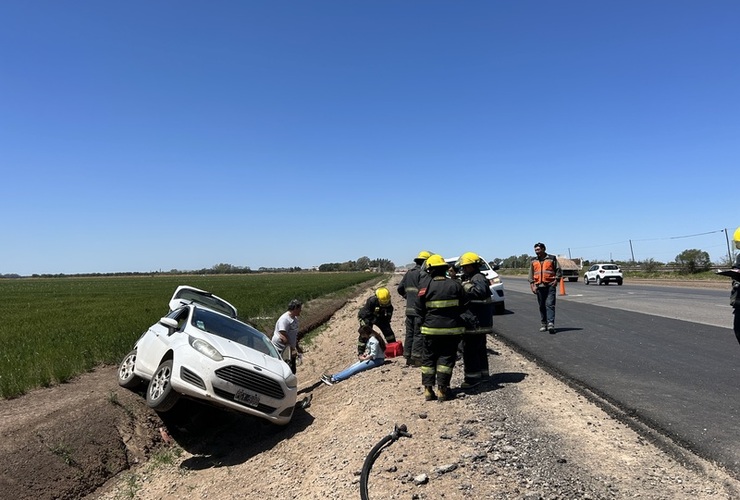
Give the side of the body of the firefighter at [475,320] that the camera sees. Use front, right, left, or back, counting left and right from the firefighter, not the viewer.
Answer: left

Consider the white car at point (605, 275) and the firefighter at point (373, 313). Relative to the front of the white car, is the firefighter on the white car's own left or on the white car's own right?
on the white car's own left

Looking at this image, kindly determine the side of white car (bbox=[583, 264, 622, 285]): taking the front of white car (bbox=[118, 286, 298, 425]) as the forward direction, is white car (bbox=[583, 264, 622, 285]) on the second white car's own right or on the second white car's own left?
on the second white car's own left

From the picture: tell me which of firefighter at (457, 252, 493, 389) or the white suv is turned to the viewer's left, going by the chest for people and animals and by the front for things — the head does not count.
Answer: the firefighter

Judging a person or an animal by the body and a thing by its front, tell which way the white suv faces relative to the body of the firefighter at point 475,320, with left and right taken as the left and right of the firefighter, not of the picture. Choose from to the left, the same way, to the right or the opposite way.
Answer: to the left

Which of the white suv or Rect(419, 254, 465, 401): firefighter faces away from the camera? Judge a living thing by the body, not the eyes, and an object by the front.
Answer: the firefighter

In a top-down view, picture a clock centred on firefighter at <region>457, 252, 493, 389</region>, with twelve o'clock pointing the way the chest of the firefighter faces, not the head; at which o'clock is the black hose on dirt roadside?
The black hose on dirt roadside is roughly at 10 o'clock from the firefighter.

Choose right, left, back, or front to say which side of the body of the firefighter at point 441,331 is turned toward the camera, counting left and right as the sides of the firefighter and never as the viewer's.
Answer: back

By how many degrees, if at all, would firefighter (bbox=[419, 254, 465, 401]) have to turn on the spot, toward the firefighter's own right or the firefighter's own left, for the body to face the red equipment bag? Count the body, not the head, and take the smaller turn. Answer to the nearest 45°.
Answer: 0° — they already face it

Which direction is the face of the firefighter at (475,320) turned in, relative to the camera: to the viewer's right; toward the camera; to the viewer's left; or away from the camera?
to the viewer's left
